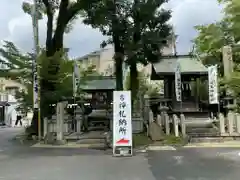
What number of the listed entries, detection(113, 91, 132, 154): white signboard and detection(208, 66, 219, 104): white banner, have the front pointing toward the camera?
2

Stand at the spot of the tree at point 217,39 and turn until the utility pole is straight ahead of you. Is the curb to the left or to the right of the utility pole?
left

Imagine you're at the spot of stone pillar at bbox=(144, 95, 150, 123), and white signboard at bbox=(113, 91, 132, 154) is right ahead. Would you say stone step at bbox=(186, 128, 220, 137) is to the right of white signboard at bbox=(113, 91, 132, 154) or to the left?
left

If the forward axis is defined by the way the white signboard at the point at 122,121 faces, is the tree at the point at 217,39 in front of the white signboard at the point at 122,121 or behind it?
behind

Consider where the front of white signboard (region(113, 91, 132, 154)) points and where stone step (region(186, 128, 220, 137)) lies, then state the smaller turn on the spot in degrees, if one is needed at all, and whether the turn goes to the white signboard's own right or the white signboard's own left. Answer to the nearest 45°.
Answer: approximately 135° to the white signboard's own left

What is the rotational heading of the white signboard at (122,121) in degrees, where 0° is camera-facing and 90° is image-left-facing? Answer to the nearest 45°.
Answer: approximately 0°

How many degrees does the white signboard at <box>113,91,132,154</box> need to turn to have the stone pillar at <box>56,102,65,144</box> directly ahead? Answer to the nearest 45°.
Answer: approximately 135° to its right

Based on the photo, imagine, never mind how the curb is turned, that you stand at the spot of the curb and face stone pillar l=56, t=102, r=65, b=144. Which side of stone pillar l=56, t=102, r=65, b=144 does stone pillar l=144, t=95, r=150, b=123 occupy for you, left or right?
right

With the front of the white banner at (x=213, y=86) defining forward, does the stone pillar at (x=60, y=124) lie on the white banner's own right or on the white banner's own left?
on the white banner's own right

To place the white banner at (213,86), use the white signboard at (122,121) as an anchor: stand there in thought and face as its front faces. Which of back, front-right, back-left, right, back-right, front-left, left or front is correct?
back-left
